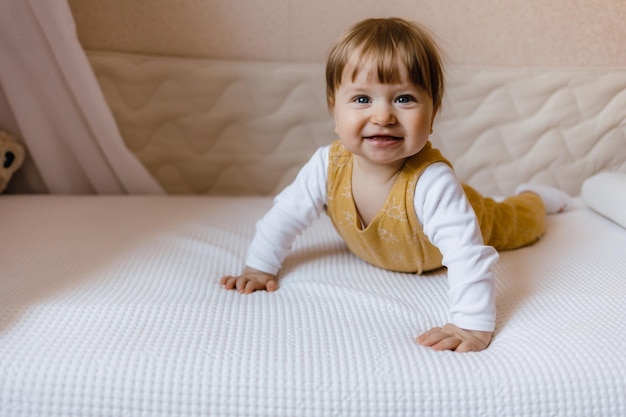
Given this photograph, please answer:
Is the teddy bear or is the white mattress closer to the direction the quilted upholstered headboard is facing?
the white mattress

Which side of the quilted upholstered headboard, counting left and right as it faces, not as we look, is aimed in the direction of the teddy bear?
right

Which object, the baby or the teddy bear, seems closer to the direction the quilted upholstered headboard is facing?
the baby

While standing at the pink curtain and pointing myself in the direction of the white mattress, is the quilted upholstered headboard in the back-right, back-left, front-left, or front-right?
front-left

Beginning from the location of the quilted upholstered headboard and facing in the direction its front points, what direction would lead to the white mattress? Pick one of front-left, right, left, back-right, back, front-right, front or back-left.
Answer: front

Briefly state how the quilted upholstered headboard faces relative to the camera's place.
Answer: facing the viewer

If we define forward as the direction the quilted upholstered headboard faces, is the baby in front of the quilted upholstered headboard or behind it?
in front
